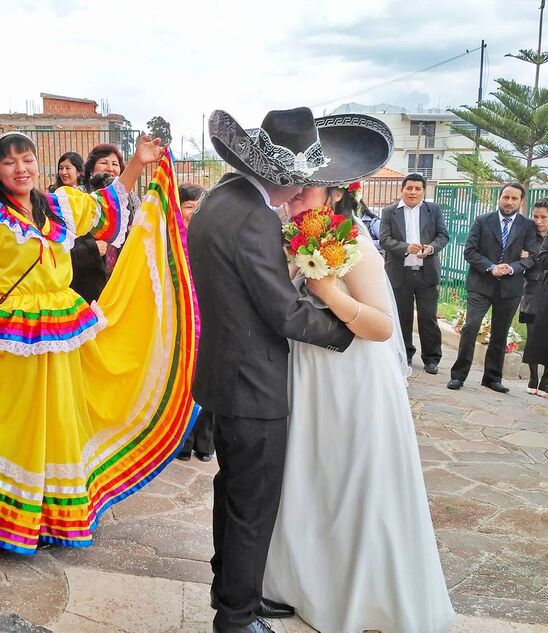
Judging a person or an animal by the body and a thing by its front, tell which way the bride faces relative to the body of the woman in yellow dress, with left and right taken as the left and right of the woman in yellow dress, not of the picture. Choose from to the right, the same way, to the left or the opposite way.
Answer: to the right

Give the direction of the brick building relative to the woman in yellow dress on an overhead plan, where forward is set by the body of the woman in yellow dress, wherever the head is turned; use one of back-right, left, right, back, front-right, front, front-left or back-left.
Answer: back

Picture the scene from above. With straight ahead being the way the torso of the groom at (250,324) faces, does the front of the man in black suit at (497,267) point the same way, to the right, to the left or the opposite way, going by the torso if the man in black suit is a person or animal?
to the right

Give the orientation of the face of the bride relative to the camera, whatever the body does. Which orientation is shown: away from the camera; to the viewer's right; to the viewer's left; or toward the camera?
to the viewer's left

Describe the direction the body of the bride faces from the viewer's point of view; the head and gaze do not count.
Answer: to the viewer's left

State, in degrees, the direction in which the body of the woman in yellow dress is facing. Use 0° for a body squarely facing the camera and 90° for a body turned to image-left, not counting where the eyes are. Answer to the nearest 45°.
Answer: approximately 0°

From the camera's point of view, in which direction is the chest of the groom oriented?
to the viewer's right

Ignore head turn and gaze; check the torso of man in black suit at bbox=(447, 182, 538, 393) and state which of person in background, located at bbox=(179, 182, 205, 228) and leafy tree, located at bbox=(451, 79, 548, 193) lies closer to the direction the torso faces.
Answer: the person in background

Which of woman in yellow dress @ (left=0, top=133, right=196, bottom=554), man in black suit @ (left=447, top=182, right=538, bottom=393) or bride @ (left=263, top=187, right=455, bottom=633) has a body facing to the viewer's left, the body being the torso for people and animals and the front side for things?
the bride

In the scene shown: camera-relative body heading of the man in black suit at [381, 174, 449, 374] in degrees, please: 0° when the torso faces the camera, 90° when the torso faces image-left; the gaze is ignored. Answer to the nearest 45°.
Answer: approximately 0°

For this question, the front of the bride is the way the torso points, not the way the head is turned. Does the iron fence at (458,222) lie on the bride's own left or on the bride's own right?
on the bride's own right

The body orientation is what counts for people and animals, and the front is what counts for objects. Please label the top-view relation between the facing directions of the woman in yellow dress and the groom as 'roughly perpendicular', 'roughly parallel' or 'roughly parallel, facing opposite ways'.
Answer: roughly perpendicular

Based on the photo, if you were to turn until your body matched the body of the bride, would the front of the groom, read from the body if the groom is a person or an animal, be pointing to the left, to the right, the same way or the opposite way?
the opposite way

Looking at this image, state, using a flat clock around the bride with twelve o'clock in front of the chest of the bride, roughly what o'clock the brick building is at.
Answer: The brick building is roughly at 2 o'clock from the bride.

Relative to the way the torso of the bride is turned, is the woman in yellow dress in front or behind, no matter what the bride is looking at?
in front
